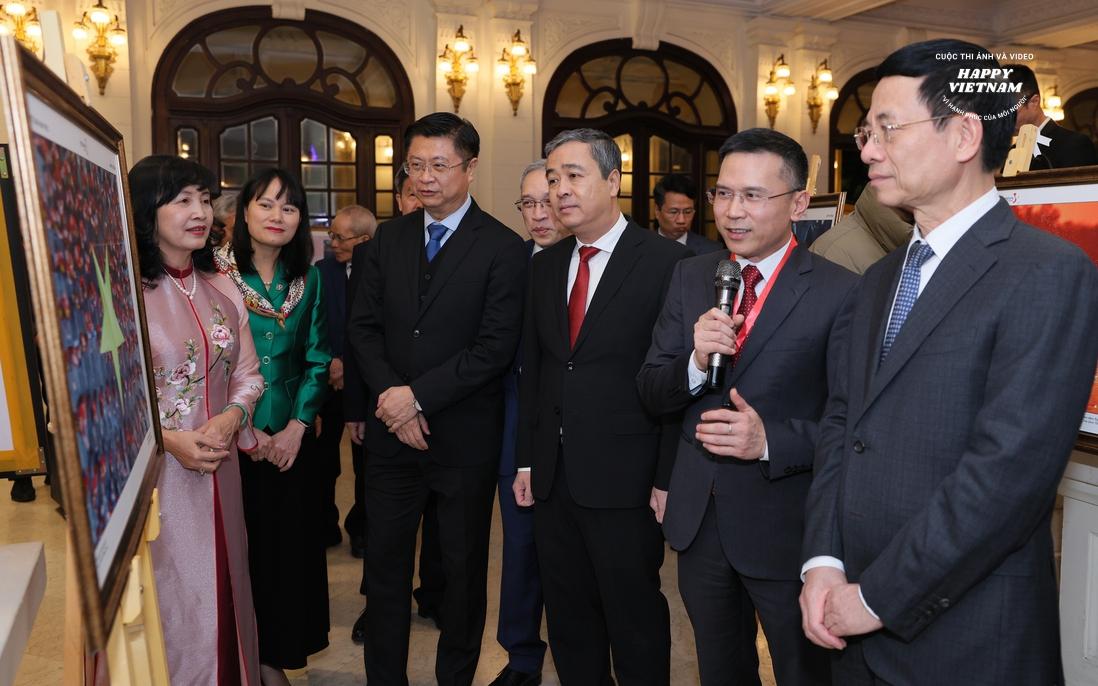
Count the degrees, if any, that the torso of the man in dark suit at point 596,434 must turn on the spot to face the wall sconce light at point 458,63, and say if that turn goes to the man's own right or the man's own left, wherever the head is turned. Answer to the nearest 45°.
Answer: approximately 135° to the man's own right

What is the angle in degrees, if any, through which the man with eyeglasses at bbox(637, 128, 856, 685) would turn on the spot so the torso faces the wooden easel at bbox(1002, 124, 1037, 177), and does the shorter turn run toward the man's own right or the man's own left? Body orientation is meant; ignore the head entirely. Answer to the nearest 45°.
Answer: approximately 180°

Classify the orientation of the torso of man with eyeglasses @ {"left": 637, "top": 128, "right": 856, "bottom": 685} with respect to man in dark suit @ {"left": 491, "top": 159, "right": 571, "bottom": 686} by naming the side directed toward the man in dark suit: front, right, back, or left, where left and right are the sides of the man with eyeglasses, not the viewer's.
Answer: right

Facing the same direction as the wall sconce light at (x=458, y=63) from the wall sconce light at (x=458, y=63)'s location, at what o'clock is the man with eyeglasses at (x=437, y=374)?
The man with eyeglasses is roughly at 12 o'clock from the wall sconce light.

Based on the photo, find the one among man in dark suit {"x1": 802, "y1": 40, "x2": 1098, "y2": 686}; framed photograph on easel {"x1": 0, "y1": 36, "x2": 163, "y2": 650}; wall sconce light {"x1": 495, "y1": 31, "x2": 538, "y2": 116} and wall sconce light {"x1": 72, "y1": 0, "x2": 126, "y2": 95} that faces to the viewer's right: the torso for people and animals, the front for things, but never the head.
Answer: the framed photograph on easel

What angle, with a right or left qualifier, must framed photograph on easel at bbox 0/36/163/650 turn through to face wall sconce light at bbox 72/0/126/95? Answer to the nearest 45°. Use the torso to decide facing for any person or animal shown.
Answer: approximately 90° to its left

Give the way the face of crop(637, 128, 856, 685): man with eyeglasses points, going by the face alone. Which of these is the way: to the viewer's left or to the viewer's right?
to the viewer's left

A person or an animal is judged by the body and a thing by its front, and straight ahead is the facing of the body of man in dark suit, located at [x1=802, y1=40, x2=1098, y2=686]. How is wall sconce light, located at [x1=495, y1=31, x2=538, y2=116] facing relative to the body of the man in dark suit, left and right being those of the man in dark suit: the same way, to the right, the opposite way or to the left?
to the left

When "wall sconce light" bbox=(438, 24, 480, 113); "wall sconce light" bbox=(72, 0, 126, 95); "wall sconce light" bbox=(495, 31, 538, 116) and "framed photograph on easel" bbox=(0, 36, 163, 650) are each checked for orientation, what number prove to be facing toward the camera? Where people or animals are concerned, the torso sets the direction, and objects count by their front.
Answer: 3

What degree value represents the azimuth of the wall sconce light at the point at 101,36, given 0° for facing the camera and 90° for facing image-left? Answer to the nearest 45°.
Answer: approximately 0°

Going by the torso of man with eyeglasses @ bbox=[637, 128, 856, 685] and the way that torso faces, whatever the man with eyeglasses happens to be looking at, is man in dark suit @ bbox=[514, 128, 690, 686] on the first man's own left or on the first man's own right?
on the first man's own right

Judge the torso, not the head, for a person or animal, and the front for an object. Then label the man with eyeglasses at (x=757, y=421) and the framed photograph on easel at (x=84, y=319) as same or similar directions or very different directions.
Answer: very different directions

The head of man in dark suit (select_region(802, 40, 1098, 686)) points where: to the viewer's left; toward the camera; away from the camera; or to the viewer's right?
to the viewer's left

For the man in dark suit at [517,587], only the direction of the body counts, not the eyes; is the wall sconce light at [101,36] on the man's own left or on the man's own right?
on the man's own right

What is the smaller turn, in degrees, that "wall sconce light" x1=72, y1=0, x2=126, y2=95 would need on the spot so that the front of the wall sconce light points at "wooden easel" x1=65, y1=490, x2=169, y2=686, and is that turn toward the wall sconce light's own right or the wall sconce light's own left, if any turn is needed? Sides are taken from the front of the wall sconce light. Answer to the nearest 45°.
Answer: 0° — it already faces it
